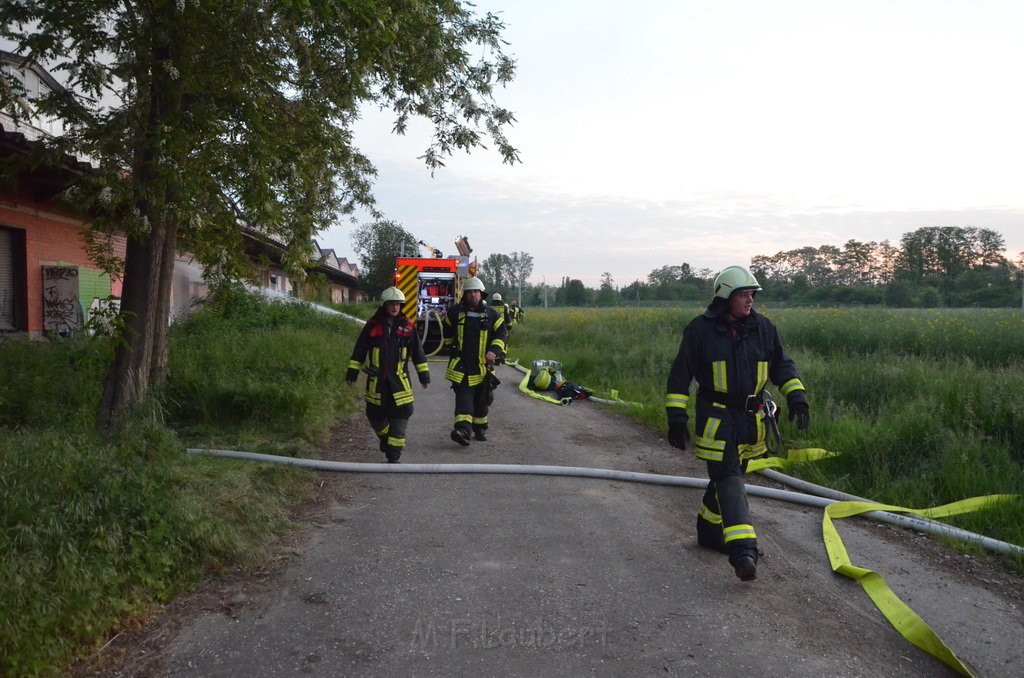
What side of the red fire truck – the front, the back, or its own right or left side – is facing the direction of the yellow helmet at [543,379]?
back

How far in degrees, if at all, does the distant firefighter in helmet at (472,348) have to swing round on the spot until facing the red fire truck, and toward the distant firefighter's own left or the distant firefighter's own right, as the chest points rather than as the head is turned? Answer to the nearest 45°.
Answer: approximately 180°

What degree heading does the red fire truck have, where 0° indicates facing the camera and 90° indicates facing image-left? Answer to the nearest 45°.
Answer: approximately 180°

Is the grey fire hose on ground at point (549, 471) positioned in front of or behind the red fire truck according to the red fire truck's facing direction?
behind

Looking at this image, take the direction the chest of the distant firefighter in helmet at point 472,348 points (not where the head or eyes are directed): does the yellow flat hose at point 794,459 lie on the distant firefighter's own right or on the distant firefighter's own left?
on the distant firefighter's own left

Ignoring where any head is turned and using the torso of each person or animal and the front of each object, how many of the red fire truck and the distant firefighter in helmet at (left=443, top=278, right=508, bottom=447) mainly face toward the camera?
1

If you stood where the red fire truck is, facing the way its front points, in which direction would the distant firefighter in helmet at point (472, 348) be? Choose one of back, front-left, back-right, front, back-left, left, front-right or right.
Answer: back

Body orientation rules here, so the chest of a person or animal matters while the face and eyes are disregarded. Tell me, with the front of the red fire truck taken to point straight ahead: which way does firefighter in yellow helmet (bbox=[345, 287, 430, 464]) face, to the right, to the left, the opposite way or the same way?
the opposite way
